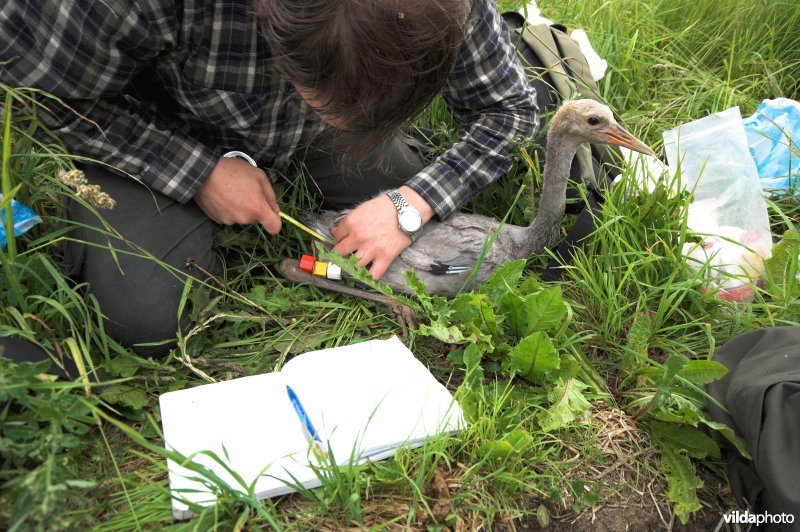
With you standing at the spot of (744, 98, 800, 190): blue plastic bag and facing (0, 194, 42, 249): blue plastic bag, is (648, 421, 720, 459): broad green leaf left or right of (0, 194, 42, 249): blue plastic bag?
left

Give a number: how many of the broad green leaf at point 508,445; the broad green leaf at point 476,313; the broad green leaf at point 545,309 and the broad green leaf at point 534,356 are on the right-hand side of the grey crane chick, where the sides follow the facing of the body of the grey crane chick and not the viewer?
4

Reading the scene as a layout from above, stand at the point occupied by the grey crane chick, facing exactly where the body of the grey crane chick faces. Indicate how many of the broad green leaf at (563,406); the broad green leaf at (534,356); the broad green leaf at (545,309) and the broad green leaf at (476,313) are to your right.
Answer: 4

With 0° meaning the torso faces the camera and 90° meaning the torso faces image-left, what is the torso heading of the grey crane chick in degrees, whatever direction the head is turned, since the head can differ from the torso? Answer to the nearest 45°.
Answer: approximately 270°

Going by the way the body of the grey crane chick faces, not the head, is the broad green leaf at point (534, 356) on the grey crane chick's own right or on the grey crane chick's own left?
on the grey crane chick's own right

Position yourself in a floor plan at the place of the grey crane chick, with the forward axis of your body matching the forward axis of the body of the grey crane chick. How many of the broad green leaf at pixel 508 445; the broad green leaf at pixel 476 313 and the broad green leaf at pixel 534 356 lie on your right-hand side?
3

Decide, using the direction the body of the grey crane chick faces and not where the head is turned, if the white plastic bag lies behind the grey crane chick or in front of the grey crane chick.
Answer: in front

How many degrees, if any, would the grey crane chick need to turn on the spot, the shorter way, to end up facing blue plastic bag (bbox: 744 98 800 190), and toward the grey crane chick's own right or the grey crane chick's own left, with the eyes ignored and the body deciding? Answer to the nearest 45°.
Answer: approximately 45° to the grey crane chick's own left

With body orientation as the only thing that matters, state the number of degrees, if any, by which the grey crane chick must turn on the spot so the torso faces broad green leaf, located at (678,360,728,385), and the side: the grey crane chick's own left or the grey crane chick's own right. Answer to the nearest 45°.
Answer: approximately 45° to the grey crane chick's own right

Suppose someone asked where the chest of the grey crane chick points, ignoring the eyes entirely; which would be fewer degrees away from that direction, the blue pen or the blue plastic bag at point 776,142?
the blue plastic bag

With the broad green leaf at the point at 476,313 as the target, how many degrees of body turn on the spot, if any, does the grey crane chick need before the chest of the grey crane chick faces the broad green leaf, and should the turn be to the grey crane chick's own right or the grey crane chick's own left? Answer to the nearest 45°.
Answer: approximately 90° to the grey crane chick's own right

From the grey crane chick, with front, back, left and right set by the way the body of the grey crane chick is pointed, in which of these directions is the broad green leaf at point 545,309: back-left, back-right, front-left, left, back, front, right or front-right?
right

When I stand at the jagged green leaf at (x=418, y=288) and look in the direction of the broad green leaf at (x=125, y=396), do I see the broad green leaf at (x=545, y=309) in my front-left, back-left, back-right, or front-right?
back-left

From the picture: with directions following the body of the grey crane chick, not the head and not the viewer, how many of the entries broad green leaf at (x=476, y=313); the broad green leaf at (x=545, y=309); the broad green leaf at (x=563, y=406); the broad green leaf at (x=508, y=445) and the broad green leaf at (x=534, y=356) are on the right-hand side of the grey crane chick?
5

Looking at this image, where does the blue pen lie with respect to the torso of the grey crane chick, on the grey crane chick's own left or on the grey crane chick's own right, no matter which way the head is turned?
on the grey crane chick's own right

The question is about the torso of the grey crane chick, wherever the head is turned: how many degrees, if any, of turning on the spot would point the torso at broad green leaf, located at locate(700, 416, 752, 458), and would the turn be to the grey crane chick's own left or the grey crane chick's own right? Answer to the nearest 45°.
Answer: approximately 45° to the grey crane chick's own right

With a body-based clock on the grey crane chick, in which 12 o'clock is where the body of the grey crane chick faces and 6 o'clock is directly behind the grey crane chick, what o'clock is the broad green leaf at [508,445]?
The broad green leaf is roughly at 3 o'clock from the grey crane chick.
